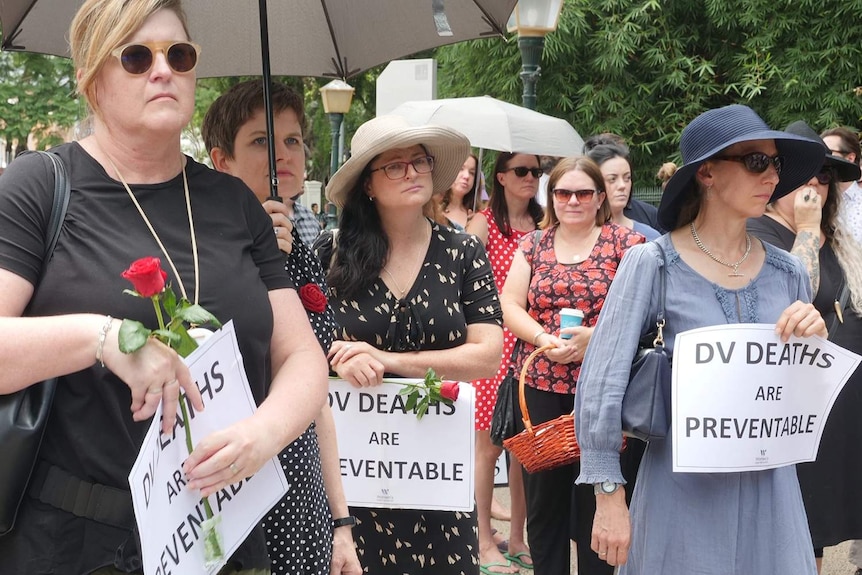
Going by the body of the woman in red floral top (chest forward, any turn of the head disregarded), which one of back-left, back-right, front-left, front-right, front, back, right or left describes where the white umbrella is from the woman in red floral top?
back

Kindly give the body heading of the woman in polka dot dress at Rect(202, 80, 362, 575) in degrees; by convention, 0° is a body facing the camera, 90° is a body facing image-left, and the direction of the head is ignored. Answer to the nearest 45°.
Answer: approximately 315°

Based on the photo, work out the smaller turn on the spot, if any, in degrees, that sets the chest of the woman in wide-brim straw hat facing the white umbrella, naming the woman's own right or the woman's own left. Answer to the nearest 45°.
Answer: approximately 180°

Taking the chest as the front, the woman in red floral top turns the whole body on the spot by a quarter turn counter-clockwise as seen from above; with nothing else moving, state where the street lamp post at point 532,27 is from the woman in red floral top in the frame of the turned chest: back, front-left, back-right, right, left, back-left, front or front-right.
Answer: left

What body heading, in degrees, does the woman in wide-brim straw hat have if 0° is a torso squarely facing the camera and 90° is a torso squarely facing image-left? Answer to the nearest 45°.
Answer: approximately 0°

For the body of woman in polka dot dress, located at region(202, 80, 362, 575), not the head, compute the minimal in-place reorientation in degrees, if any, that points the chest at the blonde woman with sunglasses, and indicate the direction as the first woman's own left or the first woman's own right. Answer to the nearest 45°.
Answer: approximately 90° to the first woman's own right

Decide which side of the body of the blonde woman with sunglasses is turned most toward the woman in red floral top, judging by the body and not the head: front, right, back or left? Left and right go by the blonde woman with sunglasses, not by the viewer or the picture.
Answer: left

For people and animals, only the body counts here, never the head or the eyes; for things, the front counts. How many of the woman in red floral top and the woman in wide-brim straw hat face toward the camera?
2

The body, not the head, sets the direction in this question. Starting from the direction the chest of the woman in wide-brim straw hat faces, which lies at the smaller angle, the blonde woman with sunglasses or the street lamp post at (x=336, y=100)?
the blonde woman with sunglasses

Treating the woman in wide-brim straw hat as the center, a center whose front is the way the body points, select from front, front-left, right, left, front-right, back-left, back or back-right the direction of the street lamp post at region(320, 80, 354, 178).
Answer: back
